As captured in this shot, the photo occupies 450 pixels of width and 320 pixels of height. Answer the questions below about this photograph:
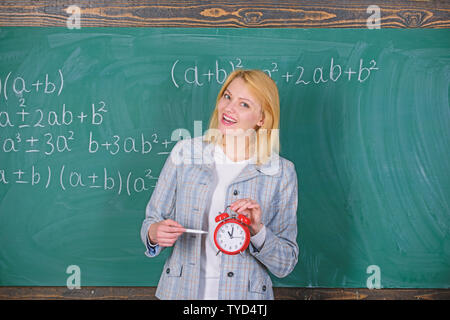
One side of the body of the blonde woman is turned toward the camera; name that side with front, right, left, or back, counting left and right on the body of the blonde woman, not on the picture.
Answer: front

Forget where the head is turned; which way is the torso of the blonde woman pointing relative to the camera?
toward the camera
